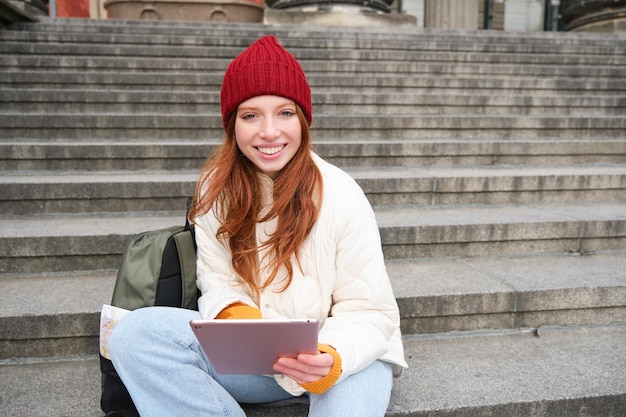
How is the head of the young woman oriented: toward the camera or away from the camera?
toward the camera

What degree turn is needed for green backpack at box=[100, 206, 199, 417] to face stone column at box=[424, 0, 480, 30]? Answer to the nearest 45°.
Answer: approximately 180°

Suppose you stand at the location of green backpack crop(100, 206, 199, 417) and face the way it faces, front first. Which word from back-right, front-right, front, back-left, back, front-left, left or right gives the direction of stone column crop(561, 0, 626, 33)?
back

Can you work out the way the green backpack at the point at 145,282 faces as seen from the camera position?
facing the viewer and to the left of the viewer

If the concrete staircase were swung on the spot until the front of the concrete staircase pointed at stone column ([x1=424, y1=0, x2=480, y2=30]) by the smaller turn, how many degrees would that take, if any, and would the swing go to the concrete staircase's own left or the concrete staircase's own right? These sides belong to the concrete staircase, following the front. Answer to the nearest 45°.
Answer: approximately 180°

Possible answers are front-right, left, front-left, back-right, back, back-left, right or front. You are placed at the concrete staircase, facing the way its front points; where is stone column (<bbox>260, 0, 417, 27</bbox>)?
back

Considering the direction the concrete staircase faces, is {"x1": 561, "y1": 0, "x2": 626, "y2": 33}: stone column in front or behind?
behind

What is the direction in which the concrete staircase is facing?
toward the camera
